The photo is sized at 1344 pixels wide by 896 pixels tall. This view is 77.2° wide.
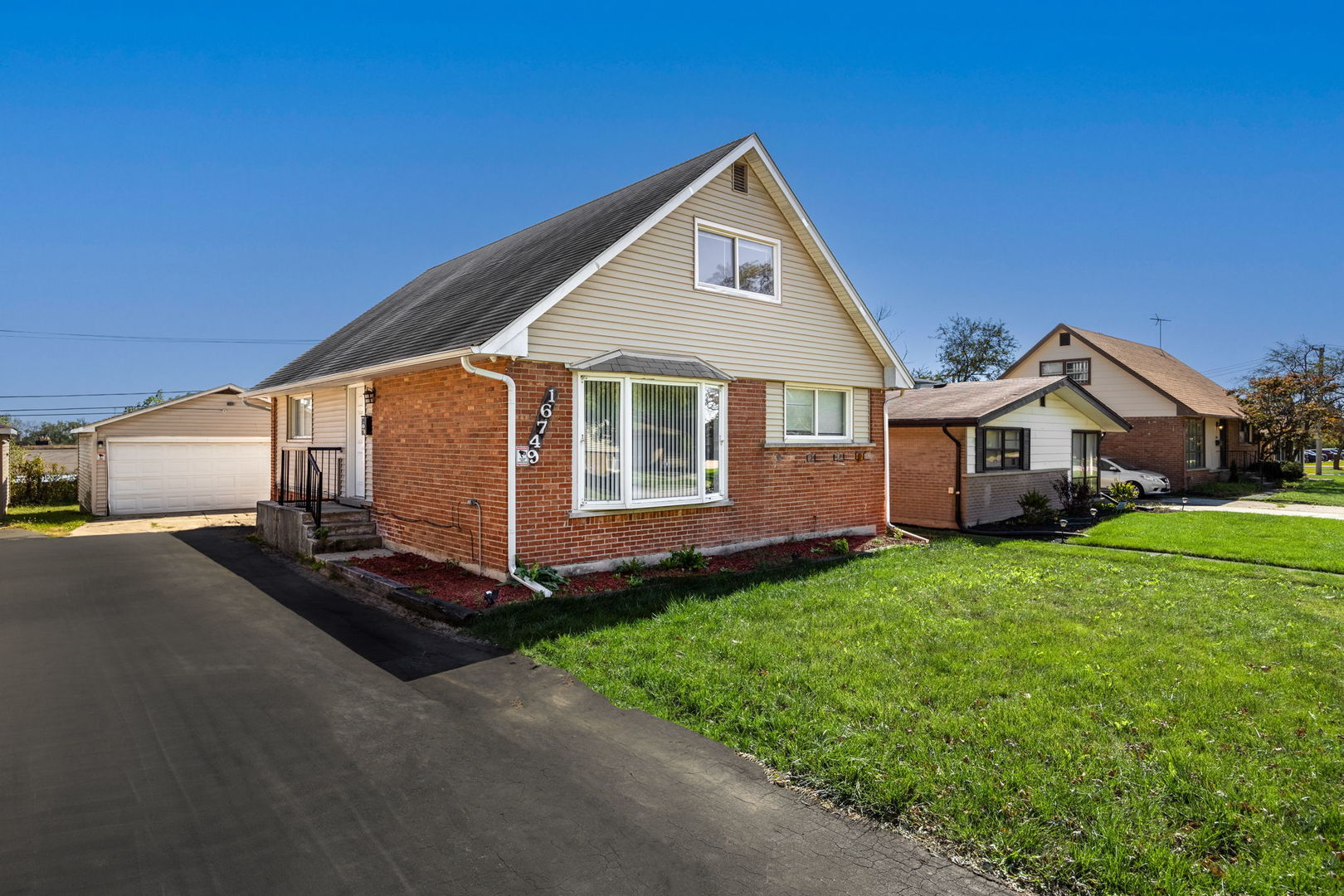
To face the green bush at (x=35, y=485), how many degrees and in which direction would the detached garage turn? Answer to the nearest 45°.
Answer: approximately 135° to its right

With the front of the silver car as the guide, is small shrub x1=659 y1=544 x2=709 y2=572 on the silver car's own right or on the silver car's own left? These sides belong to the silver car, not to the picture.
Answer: on the silver car's own right

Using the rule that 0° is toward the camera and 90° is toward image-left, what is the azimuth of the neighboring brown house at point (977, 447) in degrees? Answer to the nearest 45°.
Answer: approximately 315°

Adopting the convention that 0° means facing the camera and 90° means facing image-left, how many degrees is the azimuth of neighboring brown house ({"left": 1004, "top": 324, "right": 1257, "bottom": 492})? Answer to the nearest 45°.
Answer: approximately 315°

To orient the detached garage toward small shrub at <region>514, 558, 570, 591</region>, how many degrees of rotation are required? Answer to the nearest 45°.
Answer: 0° — it already faces it

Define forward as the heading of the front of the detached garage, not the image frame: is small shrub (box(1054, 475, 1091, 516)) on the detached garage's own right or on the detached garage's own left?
on the detached garage's own left

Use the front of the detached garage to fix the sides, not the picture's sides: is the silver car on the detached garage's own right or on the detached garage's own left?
on the detached garage's own left

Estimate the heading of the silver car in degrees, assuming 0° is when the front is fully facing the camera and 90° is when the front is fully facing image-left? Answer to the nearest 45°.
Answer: approximately 315°

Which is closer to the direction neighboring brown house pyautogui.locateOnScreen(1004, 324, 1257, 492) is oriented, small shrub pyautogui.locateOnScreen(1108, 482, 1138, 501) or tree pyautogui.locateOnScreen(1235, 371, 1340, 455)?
the small shrub
